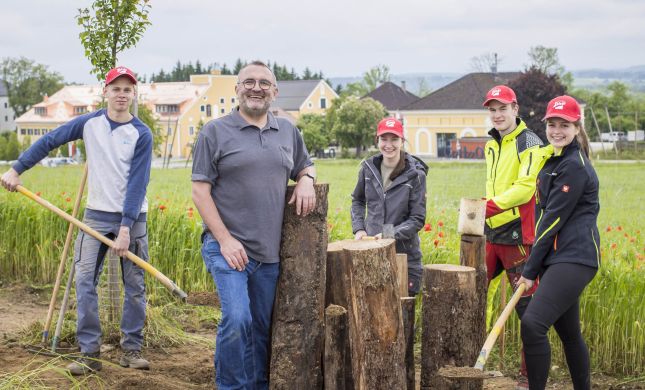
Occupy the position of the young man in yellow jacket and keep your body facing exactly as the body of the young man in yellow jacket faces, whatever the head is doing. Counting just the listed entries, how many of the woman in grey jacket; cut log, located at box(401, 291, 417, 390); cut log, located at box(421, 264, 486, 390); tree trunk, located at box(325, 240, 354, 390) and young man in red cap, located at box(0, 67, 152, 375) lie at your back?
0

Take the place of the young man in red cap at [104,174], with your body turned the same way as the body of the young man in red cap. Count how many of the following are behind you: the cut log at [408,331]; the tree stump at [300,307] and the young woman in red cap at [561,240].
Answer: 0

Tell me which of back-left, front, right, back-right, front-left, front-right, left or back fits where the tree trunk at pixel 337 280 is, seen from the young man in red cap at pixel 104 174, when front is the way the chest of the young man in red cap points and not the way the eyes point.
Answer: front-left

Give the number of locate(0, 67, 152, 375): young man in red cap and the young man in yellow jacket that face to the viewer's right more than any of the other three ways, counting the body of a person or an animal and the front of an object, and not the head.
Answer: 0

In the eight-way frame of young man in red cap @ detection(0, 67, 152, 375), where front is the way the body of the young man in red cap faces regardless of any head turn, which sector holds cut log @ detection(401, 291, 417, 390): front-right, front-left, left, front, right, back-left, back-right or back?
front-left

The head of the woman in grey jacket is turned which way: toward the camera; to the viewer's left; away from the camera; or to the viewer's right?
toward the camera

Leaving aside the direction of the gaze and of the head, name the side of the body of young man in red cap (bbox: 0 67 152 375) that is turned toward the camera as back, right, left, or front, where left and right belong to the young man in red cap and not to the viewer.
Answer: front

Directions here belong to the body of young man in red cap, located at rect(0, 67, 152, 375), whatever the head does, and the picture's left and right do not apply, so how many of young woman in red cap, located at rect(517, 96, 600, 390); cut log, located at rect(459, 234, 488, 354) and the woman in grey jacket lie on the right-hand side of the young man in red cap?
0

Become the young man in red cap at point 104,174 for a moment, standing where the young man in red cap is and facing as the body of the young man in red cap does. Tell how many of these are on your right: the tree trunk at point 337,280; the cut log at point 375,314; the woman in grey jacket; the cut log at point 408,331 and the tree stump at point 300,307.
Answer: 0

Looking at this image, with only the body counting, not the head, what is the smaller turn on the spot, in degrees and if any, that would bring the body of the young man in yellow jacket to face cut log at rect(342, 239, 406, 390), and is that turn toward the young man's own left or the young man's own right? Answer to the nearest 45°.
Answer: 0° — they already face it

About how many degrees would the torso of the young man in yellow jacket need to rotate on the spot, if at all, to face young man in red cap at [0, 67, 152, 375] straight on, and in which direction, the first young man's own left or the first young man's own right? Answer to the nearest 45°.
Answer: approximately 45° to the first young man's own right

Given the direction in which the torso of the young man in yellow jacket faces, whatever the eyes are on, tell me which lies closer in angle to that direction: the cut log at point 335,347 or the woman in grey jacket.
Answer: the cut log

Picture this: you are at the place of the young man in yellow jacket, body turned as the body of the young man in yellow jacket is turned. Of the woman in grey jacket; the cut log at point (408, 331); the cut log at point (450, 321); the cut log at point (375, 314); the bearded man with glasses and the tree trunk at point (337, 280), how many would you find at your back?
0

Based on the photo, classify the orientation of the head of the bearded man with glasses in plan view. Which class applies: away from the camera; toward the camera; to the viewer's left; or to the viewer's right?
toward the camera

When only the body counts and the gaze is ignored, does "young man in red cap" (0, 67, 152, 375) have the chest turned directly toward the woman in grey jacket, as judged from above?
no

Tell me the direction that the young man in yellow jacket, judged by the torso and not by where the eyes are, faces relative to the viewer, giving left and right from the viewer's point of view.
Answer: facing the viewer and to the left of the viewer
